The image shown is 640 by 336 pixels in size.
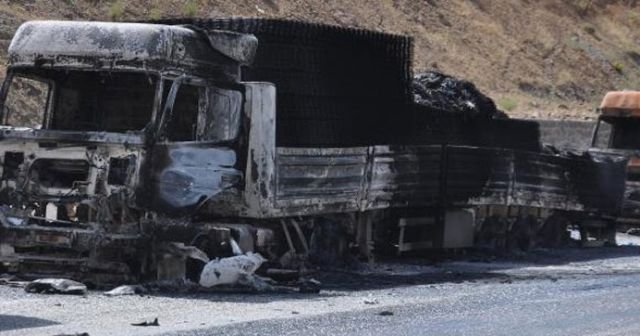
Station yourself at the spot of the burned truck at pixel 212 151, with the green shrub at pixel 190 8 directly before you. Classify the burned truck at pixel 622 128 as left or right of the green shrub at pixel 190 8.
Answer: right

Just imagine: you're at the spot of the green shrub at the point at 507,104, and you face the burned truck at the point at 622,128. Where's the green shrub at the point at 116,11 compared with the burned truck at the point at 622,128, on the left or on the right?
right

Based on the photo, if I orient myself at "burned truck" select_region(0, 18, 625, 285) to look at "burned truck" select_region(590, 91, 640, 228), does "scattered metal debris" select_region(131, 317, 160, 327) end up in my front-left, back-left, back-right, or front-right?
back-right

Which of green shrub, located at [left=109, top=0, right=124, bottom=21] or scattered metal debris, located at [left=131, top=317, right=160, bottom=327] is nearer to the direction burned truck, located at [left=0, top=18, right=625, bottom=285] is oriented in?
the scattered metal debris

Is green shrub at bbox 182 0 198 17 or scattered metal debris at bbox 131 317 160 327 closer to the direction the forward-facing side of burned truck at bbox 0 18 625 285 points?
the scattered metal debris

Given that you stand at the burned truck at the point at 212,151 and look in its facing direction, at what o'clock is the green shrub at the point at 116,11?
The green shrub is roughly at 4 o'clock from the burned truck.

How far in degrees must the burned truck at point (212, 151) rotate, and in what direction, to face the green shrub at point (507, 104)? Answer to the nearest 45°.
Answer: approximately 135° to its right

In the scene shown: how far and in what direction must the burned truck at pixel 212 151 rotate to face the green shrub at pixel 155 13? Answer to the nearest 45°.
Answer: approximately 135° to its right

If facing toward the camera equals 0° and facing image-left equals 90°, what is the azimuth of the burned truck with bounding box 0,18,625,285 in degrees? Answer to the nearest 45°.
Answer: approximately 45°

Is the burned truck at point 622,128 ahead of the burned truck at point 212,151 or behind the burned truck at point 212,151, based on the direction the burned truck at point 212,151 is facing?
behind

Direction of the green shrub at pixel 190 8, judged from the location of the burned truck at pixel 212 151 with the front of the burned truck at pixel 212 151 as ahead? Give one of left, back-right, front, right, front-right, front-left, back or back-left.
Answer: back-right
